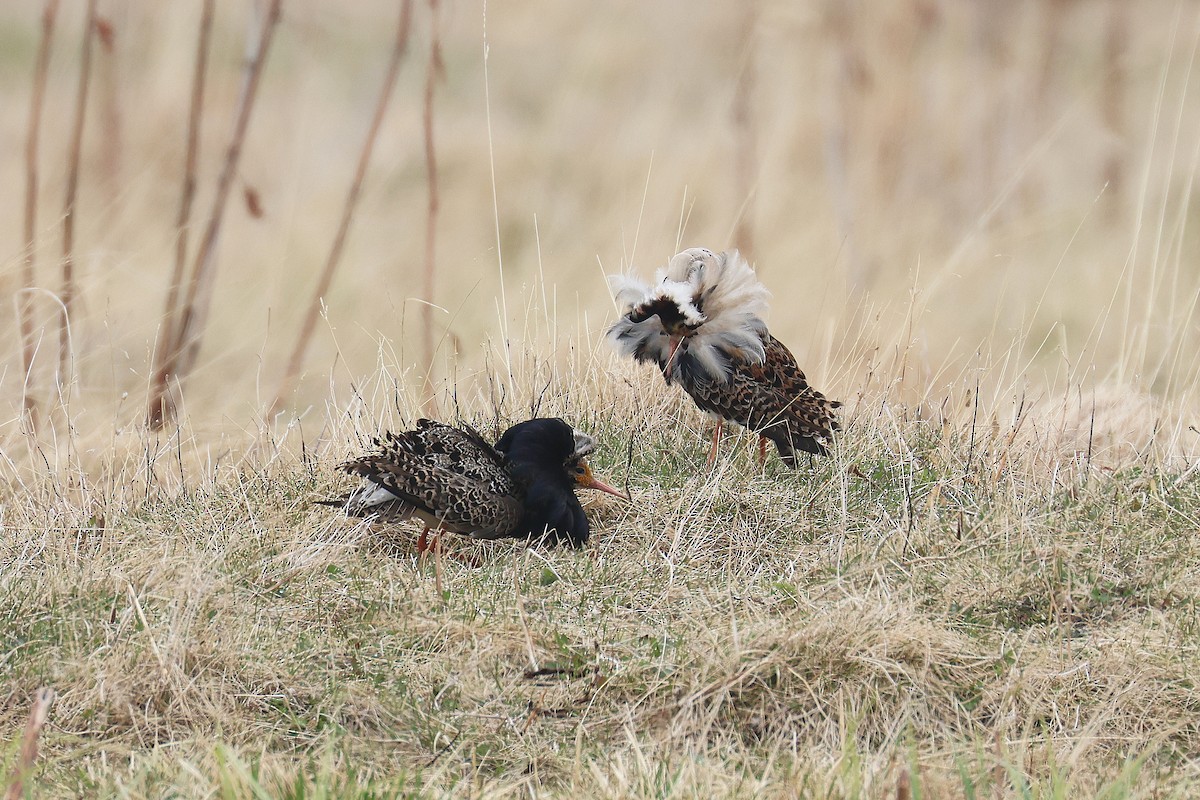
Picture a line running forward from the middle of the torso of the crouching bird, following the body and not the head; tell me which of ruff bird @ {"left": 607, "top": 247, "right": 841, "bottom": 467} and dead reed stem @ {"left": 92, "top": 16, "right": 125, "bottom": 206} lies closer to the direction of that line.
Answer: the ruff bird

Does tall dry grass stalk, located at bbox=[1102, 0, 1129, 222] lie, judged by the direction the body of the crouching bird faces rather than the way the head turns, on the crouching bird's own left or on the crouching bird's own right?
on the crouching bird's own left

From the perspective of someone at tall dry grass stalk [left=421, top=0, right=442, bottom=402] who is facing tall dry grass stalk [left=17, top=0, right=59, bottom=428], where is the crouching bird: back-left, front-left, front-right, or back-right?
back-left

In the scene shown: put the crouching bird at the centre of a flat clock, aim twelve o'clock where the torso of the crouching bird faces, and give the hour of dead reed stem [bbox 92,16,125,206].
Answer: The dead reed stem is roughly at 8 o'clock from the crouching bird.

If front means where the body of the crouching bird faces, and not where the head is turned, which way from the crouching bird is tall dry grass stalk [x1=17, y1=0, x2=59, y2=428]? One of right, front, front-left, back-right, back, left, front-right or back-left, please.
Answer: back-left

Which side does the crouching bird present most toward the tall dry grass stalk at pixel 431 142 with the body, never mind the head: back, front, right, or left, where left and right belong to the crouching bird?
left

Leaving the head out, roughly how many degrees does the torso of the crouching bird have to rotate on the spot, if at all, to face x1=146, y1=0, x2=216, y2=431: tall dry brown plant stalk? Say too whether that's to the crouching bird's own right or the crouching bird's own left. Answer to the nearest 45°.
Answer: approximately 135° to the crouching bird's own left

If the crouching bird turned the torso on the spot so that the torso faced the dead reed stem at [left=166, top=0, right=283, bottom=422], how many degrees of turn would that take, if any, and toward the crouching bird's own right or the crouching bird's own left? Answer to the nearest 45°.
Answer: approximately 135° to the crouching bird's own left

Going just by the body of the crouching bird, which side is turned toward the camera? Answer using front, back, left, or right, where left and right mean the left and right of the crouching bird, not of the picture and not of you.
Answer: right
